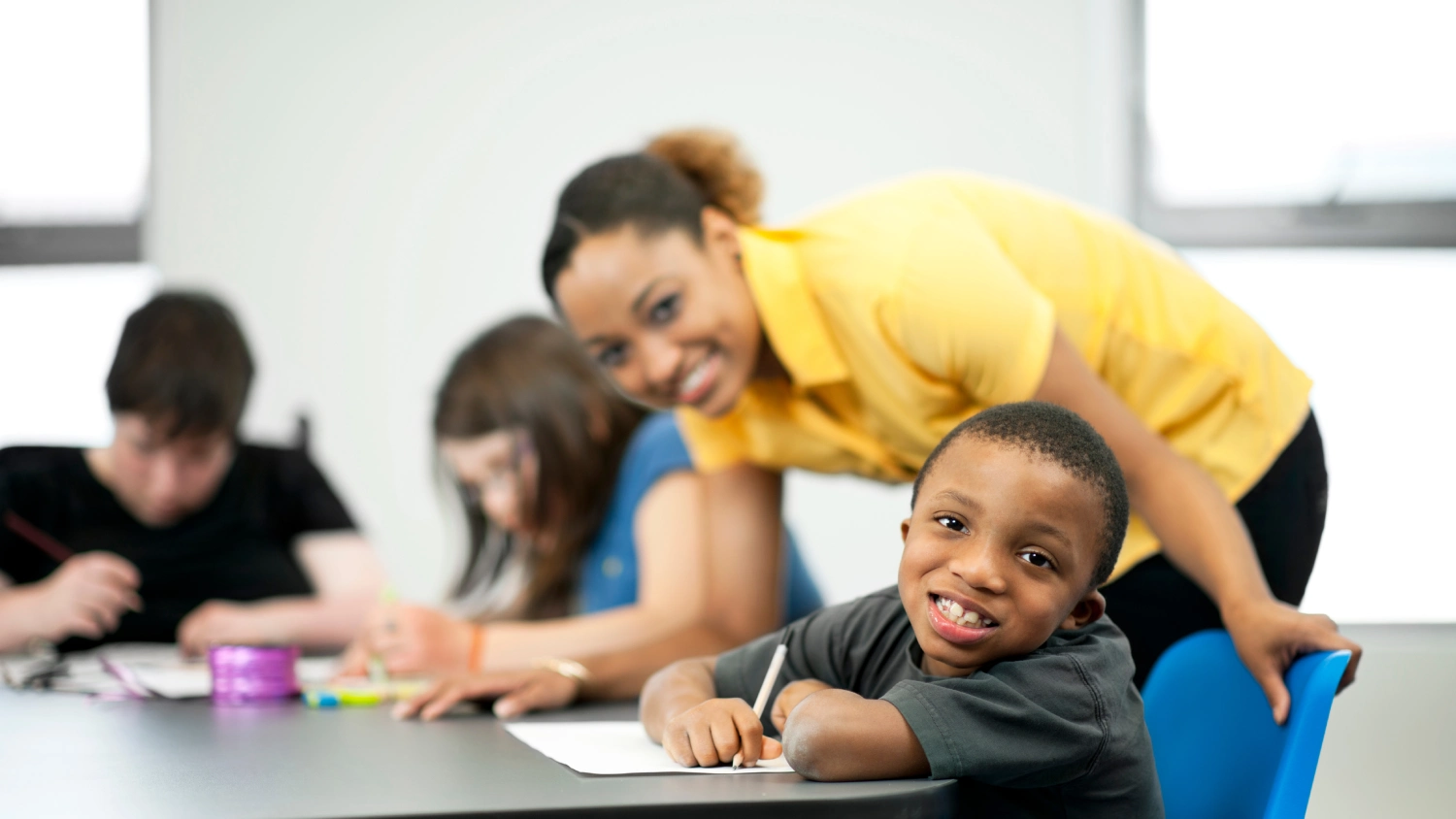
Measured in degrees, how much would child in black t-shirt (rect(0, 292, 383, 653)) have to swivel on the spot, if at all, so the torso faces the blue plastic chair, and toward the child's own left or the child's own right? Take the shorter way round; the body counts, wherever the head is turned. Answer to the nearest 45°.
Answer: approximately 45° to the child's own left

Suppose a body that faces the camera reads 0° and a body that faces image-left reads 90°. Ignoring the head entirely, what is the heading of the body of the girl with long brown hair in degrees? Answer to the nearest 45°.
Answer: approximately 45°

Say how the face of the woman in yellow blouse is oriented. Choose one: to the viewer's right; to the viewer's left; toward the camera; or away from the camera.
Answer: toward the camera

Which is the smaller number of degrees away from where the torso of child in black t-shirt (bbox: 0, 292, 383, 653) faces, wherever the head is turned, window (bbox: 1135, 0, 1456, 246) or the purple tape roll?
the purple tape roll

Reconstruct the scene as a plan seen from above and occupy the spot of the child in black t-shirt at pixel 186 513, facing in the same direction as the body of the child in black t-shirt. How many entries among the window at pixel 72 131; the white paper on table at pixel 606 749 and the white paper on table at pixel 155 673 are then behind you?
1

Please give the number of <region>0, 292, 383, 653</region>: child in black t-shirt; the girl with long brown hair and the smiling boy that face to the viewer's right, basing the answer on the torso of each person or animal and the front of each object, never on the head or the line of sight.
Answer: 0

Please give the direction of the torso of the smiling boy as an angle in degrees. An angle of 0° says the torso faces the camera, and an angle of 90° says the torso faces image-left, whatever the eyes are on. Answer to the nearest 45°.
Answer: approximately 45°

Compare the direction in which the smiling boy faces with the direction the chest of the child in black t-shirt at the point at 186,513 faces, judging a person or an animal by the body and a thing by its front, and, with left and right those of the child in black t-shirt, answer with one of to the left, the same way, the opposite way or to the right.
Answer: to the right

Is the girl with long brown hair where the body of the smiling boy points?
no

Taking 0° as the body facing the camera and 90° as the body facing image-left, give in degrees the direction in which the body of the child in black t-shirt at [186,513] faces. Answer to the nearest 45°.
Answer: approximately 0°

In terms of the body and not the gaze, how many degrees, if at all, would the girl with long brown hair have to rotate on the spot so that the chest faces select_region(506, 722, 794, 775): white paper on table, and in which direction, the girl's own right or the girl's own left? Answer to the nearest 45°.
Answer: approximately 45° to the girl's own left

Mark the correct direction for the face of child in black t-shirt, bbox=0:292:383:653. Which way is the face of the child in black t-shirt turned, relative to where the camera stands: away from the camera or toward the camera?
toward the camera

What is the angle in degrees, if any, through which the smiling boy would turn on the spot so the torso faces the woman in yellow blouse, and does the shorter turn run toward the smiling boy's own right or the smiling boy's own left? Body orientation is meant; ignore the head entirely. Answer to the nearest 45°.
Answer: approximately 135° to the smiling boy's own right

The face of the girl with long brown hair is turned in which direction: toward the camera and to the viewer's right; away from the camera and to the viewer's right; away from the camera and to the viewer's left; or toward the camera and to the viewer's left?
toward the camera and to the viewer's left

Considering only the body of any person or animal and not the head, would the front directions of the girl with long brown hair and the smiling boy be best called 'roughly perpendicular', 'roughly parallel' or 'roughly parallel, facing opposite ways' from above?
roughly parallel

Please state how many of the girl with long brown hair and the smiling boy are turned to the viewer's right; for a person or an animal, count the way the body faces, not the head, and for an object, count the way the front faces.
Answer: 0

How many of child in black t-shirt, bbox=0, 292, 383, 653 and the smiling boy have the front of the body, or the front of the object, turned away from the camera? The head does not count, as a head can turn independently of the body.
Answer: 0

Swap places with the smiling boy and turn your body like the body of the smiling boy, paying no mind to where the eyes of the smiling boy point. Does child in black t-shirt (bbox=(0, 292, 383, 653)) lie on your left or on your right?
on your right
